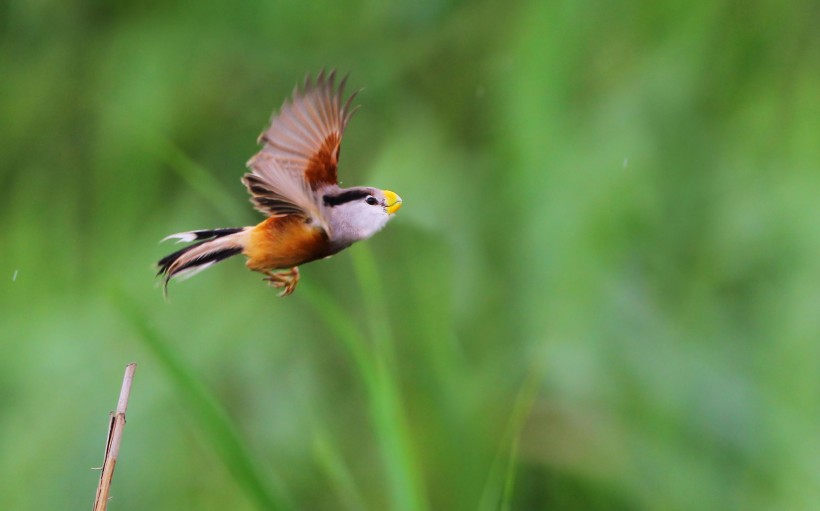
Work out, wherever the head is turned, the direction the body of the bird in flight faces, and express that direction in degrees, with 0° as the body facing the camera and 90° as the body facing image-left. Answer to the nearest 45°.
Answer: approximately 270°
